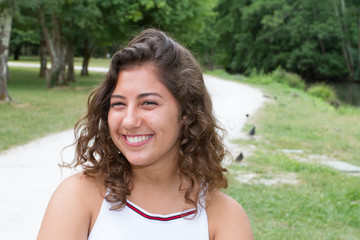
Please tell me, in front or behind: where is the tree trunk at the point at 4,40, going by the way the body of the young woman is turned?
behind

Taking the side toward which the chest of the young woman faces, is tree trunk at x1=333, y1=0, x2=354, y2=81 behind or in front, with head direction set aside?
behind

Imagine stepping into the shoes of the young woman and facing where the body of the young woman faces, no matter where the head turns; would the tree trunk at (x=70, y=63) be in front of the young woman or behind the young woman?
behind

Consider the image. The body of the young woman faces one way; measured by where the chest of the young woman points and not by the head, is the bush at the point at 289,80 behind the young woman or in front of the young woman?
behind

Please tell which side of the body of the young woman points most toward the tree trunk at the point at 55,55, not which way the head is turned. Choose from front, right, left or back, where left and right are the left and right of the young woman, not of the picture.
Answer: back

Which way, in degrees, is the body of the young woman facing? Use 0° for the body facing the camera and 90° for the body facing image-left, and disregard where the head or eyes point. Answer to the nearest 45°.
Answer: approximately 0°
